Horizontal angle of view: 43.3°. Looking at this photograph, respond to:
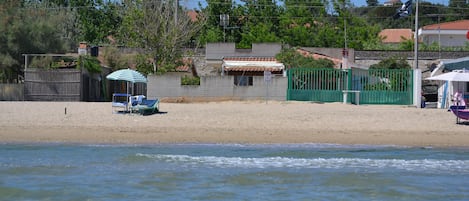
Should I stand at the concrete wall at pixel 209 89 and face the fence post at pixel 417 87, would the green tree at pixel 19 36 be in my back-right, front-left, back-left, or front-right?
back-left

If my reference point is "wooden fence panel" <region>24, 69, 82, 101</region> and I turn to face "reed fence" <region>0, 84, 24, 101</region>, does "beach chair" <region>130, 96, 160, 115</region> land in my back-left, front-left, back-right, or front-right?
back-left
